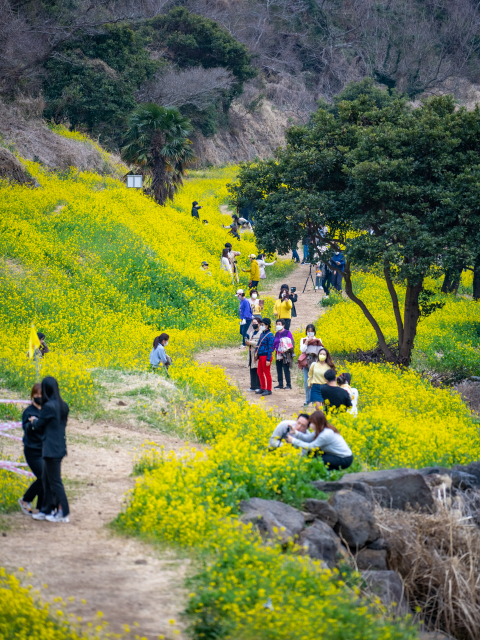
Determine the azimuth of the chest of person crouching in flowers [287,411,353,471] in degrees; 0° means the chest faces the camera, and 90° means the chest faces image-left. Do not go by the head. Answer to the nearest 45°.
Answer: approximately 90°

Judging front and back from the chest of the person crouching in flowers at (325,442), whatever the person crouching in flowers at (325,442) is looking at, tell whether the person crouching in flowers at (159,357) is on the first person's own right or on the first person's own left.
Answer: on the first person's own right

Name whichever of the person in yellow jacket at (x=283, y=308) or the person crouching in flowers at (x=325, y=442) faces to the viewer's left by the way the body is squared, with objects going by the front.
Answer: the person crouching in flowers

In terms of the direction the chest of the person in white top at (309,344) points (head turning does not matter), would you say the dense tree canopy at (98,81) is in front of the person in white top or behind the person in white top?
behind

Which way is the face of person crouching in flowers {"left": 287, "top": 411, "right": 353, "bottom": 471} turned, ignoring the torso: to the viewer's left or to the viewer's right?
to the viewer's left

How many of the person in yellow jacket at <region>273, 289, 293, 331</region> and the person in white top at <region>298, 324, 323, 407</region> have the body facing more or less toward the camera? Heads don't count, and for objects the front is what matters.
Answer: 2

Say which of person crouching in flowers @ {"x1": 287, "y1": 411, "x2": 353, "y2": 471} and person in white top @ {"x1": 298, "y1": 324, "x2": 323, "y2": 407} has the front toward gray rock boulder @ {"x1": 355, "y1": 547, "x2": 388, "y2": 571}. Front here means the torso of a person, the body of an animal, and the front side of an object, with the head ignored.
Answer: the person in white top

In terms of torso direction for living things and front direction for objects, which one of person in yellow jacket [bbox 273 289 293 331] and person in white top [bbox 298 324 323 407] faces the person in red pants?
the person in yellow jacket
